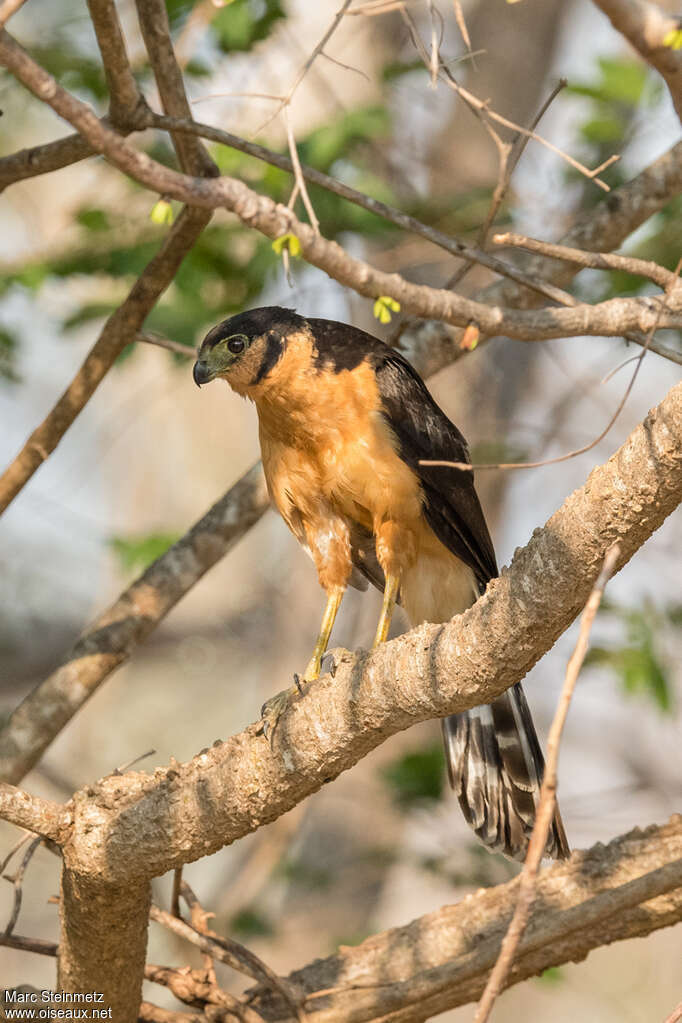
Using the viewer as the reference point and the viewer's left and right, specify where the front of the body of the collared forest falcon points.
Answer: facing the viewer and to the left of the viewer
